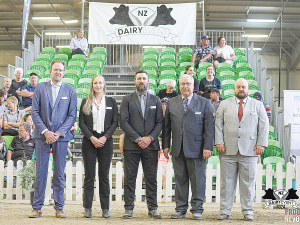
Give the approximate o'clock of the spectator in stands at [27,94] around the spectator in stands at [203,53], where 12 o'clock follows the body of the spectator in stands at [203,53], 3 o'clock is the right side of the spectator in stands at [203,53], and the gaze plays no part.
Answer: the spectator in stands at [27,94] is roughly at 2 o'clock from the spectator in stands at [203,53].

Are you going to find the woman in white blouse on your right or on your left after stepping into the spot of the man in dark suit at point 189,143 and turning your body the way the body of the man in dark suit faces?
on your right

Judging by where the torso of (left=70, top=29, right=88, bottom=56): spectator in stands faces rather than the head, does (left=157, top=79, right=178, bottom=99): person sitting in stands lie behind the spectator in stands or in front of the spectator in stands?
in front

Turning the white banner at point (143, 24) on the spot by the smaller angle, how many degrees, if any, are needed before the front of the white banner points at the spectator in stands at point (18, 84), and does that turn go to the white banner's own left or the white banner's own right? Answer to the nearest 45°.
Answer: approximately 45° to the white banner's own right

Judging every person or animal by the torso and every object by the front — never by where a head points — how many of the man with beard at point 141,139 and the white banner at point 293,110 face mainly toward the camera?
2
